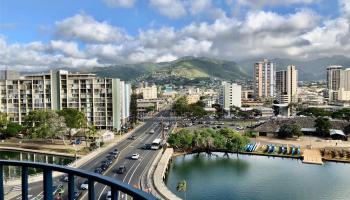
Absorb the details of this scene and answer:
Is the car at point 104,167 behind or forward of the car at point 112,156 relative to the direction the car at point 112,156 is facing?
forward

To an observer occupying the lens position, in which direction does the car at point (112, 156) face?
facing the viewer and to the left of the viewer

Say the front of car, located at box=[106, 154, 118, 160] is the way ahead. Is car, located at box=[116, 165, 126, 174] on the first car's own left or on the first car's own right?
on the first car's own left

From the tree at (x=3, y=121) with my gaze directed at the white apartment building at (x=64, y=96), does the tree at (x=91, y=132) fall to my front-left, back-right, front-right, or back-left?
front-right

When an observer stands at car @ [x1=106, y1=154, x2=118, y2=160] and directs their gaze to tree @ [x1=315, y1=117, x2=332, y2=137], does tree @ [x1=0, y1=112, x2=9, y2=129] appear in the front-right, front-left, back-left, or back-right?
back-left

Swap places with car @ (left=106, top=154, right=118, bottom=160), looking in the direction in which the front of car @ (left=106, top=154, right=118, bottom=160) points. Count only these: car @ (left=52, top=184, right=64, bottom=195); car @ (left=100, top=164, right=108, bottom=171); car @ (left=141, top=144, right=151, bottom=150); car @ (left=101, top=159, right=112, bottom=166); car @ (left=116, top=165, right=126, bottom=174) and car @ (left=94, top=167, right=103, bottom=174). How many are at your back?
1

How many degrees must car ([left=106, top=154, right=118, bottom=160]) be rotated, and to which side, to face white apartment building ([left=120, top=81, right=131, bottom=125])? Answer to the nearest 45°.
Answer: approximately 135° to its right

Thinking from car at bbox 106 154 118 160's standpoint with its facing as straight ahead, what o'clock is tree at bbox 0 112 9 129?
The tree is roughly at 3 o'clock from the car.

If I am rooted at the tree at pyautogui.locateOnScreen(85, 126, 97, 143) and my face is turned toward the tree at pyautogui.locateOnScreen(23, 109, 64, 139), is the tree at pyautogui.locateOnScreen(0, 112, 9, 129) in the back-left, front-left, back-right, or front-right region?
front-right

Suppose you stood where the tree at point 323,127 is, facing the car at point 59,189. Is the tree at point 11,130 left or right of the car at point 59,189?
right

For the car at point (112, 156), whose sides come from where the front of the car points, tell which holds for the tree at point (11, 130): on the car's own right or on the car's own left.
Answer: on the car's own right
